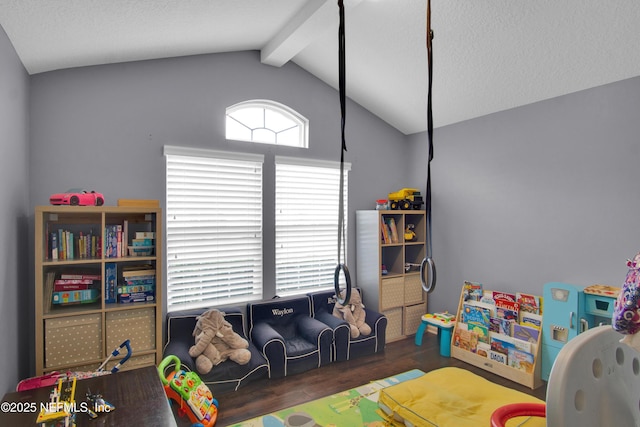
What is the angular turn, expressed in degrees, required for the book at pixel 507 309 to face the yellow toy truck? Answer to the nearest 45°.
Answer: approximately 90° to its right

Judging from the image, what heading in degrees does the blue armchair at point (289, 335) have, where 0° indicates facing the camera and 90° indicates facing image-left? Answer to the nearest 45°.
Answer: approximately 315°

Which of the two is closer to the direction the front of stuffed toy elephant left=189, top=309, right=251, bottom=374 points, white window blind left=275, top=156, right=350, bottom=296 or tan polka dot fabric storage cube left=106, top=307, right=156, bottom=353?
the tan polka dot fabric storage cube

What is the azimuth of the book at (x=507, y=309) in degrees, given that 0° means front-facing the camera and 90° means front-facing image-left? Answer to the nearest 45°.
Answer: approximately 45°

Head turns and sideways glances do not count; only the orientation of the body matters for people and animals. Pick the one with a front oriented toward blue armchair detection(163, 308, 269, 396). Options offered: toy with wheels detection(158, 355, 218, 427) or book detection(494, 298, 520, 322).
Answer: the book

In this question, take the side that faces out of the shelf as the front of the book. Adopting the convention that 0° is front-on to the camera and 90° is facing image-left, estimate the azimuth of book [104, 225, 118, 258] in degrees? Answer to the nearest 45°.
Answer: approximately 0°

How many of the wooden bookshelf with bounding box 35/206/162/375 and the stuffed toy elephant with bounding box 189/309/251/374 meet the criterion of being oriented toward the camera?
2

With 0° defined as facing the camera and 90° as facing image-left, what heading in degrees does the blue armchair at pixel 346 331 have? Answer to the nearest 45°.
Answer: approximately 315°
